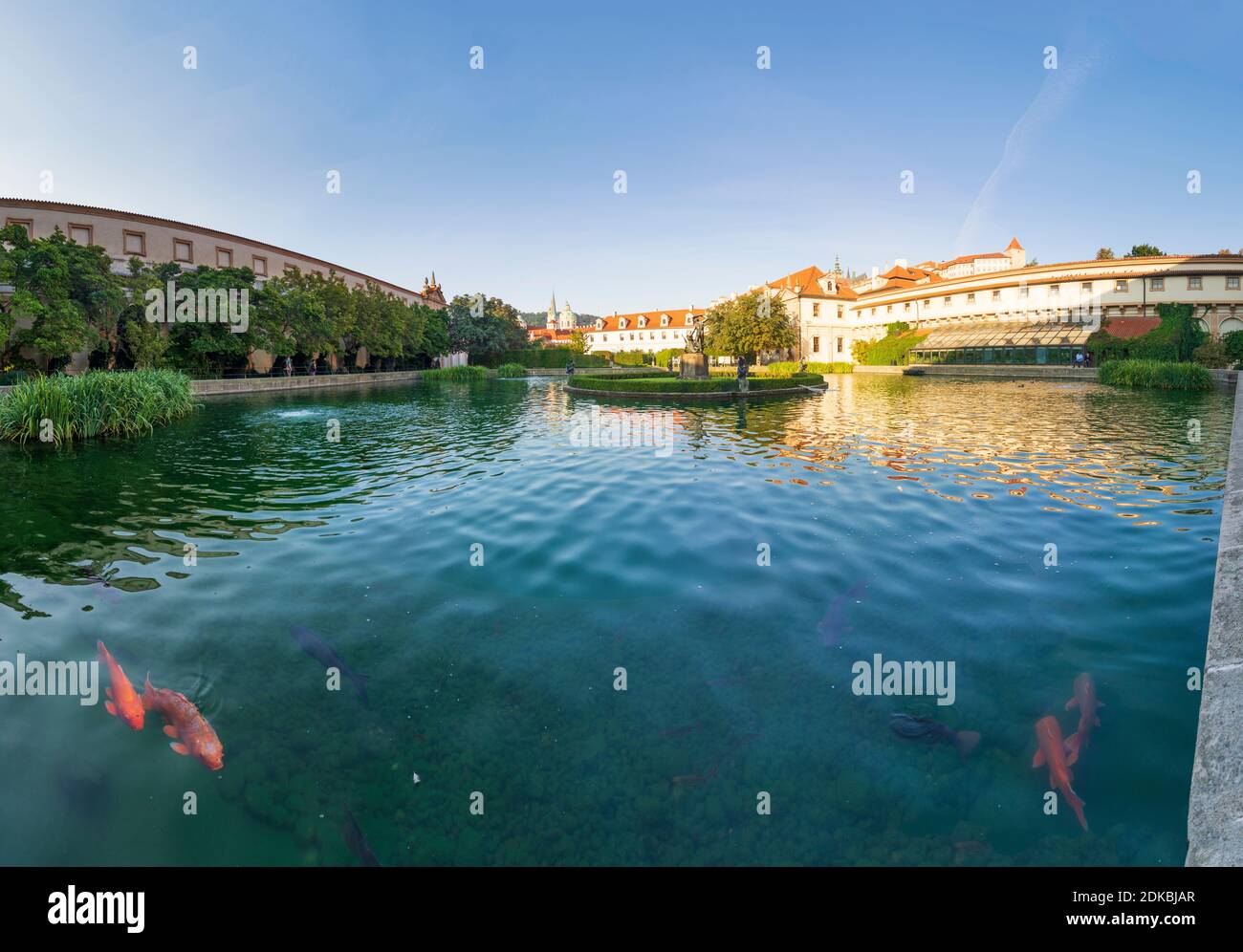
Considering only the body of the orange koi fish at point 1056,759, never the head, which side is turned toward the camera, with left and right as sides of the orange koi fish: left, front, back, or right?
back

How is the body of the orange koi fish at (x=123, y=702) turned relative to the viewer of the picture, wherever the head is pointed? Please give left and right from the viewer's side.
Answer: facing the viewer and to the right of the viewer

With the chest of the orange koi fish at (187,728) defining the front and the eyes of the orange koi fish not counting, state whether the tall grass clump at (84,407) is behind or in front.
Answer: behind

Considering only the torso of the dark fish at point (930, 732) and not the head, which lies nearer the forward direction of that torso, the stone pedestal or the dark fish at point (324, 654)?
the dark fish

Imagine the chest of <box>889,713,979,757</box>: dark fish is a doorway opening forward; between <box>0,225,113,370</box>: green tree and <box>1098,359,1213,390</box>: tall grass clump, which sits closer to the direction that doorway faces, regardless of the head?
the green tree

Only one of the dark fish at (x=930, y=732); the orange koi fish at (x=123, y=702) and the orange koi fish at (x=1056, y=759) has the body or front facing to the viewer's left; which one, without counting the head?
the dark fish

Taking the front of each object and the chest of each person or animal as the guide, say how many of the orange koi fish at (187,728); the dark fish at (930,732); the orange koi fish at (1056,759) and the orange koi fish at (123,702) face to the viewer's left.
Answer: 1

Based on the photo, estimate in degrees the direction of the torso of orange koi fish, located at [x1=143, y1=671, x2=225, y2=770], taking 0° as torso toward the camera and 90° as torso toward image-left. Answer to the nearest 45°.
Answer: approximately 315°

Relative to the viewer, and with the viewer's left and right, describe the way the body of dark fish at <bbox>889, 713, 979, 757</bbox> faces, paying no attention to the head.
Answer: facing to the left of the viewer

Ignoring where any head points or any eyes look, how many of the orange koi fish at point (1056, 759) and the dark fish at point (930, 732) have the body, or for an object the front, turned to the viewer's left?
1
